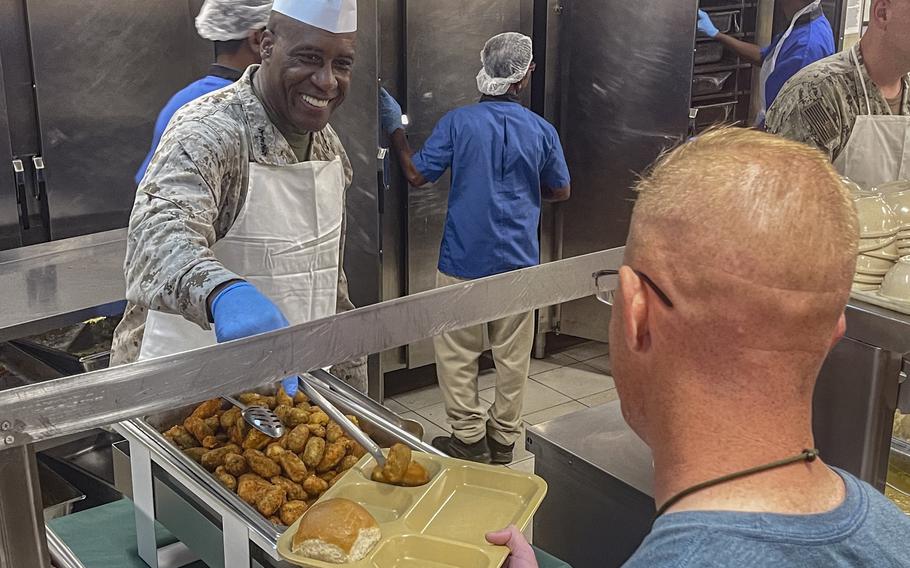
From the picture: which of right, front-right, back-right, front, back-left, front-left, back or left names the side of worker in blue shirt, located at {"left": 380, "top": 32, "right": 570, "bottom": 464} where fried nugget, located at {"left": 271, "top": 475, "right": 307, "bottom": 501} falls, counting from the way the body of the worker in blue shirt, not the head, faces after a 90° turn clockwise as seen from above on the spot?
right

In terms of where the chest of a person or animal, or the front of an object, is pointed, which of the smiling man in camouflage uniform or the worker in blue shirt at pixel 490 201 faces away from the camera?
the worker in blue shirt

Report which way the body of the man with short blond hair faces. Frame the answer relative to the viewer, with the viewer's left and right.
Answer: facing away from the viewer and to the left of the viewer

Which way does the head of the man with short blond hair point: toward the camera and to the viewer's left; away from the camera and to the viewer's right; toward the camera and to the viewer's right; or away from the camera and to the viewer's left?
away from the camera and to the viewer's left

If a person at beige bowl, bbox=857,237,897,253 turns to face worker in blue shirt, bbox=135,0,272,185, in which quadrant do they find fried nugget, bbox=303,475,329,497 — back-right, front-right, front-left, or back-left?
front-left

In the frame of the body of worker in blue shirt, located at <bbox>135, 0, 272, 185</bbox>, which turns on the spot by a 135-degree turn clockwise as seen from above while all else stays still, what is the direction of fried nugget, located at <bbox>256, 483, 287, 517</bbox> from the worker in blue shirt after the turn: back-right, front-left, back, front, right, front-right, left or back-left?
front

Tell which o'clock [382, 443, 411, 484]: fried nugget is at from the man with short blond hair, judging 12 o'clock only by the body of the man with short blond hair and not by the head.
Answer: The fried nugget is roughly at 12 o'clock from the man with short blond hair.

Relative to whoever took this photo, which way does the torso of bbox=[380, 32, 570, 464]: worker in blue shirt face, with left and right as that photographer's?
facing away from the viewer

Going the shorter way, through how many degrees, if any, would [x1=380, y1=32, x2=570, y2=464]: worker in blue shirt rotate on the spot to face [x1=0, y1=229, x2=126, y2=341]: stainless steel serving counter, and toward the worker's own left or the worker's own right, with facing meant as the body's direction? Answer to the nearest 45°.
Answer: approximately 135° to the worker's own left

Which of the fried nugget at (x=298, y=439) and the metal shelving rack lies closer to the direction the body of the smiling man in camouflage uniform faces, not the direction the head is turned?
the fried nugget

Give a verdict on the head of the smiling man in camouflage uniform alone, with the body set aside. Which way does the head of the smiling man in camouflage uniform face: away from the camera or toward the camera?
toward the camera

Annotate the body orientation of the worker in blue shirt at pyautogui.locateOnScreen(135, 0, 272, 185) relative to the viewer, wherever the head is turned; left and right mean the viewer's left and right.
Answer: facing away from the viewer and to the right of the viewer

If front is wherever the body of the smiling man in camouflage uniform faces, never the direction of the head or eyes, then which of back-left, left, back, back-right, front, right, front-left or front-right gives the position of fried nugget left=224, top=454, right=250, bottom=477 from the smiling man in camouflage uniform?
front-right

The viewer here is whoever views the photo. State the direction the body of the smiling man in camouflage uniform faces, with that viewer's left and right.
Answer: facing the viewer and to the right of the viewer

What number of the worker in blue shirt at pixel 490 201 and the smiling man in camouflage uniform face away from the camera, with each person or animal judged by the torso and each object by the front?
1

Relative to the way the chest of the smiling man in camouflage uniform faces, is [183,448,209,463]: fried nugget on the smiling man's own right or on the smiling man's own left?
on the smiling man's own right

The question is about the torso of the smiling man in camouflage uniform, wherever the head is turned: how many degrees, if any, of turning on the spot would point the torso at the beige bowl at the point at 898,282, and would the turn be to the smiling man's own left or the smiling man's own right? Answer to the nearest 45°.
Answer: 0° — they already face it

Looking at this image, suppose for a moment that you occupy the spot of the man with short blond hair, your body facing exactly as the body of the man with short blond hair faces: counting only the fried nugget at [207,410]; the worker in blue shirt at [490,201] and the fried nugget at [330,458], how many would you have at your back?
0

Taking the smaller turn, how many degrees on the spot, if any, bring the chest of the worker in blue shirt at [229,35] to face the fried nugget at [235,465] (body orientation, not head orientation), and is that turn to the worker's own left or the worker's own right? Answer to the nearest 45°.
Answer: approximately 135° to the worker's own right

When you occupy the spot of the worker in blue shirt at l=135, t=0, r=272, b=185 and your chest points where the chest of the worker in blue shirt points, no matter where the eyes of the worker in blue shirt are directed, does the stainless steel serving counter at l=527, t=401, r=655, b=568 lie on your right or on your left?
on your right
